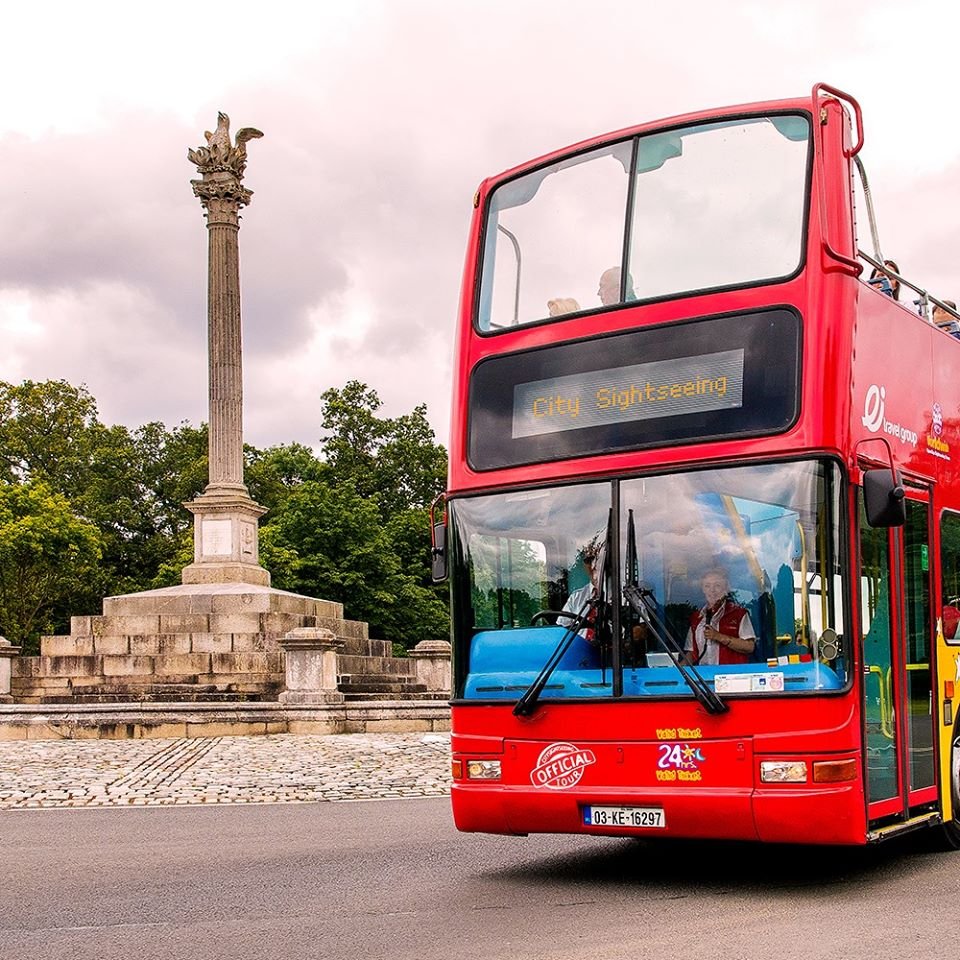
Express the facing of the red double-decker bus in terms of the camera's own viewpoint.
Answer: facing the viewer and to the left of the viewer
